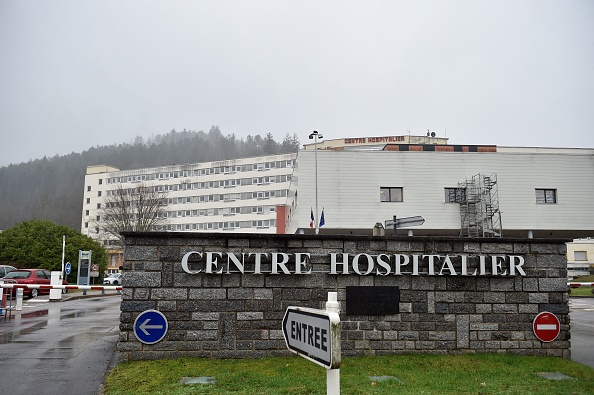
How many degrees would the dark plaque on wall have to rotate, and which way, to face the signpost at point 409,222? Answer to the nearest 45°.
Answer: approximately 180°

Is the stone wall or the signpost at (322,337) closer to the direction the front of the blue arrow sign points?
the signpost

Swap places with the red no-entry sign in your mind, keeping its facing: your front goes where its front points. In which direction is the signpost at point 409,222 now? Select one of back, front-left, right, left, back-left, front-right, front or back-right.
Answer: back-right

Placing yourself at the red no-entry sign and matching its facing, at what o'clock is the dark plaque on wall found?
The dark plaque on wall is roughly at 2 o'clock from the red no-entry sign.

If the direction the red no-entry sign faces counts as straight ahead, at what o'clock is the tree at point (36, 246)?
The tree is roughly at 4 o'clock from the red no-entry sign.

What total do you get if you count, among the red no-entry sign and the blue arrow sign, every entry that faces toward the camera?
2

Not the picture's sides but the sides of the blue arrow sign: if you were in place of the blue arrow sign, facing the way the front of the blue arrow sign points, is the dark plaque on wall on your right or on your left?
on your left

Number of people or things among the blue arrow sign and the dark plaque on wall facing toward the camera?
2

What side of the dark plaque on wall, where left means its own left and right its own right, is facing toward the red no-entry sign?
left

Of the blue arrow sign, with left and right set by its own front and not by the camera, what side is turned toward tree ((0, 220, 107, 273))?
back

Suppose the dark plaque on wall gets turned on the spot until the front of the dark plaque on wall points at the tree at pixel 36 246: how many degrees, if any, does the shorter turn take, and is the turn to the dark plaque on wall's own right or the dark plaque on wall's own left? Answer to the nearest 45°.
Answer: approximately 135° to the dark plaque on wall's own right

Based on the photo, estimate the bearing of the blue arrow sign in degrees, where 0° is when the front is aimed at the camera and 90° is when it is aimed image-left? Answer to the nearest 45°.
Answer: approximately 0°
